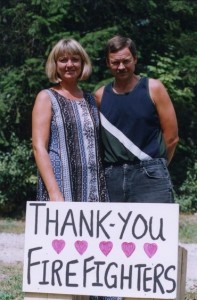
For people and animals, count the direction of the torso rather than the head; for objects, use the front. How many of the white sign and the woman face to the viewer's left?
0

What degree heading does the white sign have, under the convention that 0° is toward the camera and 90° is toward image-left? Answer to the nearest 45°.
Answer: approximately 0°

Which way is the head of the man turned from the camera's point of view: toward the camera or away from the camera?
toward the camera

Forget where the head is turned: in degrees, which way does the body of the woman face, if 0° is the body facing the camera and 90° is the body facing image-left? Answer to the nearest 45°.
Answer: approximately 315°

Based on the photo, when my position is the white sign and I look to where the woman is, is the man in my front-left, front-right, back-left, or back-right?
front-right

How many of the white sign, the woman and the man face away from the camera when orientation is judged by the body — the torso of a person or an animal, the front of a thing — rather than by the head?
0

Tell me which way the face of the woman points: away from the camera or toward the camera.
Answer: toward the camera
